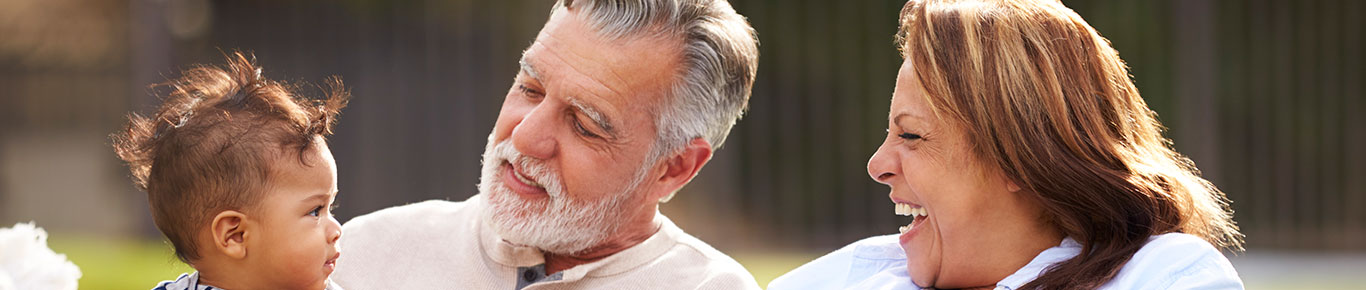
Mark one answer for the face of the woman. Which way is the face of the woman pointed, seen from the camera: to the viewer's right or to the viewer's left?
to the viewer's left

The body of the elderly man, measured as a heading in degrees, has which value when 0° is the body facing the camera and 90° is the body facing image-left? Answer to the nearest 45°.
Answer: approximately 45°

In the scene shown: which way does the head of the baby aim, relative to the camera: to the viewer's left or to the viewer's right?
to the viewer's right
